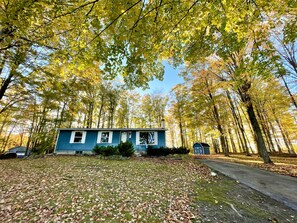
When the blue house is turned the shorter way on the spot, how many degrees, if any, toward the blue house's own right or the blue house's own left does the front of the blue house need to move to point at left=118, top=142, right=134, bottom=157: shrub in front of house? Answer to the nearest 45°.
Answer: approximately 45° to the blue house's own left

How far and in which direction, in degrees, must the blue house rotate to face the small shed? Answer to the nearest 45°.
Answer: approximately 90° to its left

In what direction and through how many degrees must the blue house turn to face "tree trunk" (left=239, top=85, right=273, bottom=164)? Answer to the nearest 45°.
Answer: approximately 45° to its left

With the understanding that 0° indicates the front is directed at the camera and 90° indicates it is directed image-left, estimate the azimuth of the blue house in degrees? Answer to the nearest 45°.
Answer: approximately 0°

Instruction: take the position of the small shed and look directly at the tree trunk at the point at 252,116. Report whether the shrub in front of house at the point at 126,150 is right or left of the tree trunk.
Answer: right

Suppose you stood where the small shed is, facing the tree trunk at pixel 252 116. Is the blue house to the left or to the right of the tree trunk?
right

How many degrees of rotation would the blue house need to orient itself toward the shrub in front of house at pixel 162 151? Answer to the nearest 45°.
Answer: approximately 45° to its left

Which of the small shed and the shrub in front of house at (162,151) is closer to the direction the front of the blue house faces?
the shrub in front of house
